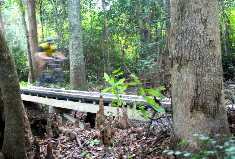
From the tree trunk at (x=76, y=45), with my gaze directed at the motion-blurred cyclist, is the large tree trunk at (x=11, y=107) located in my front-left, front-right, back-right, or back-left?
front-left

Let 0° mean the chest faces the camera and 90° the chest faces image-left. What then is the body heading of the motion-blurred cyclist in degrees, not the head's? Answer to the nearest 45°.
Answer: approximately 315°

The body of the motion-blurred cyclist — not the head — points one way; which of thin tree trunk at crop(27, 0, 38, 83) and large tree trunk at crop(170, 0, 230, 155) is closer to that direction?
the large tree trunk

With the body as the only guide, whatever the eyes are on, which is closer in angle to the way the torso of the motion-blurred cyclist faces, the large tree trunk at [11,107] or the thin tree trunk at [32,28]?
the large tree trunk

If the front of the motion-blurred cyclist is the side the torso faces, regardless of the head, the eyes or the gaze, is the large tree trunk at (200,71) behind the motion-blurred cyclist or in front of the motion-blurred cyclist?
in front

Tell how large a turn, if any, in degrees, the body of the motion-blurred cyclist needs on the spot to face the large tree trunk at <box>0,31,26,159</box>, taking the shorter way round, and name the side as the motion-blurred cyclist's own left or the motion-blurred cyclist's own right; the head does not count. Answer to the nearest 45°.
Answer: approximately 45° to the motion-blurred cyclist's own right

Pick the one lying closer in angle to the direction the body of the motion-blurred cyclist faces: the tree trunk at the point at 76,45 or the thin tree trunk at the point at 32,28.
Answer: the tree trunk
